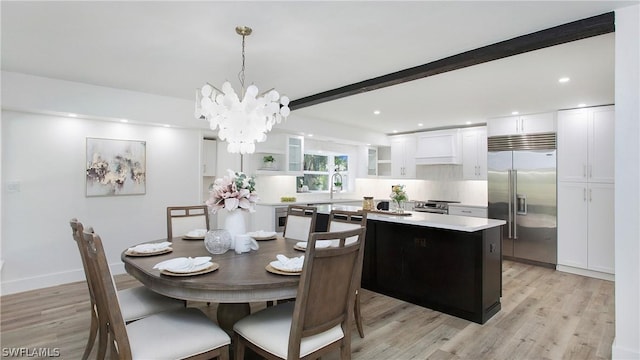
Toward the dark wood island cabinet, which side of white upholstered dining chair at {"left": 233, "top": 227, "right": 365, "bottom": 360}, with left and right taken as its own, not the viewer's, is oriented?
right

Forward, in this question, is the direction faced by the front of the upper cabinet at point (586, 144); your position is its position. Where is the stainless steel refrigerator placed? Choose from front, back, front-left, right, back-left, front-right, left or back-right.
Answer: right

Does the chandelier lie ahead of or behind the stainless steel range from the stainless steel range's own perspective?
ahead

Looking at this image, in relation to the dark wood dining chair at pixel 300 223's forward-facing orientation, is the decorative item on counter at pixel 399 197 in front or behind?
behind

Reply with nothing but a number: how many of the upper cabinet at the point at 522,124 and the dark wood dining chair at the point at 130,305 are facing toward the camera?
1

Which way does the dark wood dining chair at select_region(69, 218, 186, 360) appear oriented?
to the viewer's right

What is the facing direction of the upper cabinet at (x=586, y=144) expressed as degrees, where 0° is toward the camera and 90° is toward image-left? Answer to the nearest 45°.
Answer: approximately 0°

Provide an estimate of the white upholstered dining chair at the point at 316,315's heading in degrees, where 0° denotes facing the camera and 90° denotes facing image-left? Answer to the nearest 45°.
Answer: approximately 135°

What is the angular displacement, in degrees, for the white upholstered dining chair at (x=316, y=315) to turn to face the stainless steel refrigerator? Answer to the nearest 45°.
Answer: approximately 90° to its right
